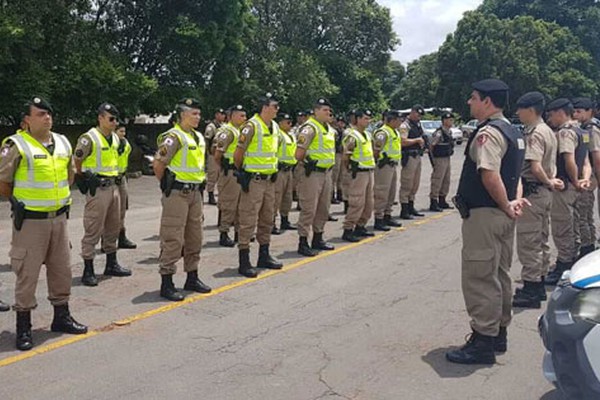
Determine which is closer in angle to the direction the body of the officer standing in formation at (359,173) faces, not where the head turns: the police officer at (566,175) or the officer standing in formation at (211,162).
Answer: the police officer

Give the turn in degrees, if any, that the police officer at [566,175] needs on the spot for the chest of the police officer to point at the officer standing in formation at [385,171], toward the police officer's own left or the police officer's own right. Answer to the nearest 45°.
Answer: approximately 45° to the police officer's own right

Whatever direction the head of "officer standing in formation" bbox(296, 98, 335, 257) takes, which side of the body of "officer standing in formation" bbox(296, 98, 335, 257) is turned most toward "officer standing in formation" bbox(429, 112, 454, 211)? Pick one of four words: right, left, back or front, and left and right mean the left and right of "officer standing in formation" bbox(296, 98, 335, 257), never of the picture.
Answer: left

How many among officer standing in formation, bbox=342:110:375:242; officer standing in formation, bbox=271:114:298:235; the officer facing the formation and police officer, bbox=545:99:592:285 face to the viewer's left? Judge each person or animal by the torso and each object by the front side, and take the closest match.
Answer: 2

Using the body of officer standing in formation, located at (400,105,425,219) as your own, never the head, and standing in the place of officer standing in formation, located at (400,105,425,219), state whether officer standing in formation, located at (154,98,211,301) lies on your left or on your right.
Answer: on your right

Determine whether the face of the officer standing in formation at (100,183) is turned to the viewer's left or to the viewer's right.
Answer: to the viewer's right

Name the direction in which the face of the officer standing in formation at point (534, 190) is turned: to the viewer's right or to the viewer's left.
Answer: to the viewer's left

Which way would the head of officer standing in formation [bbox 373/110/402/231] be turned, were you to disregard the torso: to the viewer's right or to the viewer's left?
to the viewer's right

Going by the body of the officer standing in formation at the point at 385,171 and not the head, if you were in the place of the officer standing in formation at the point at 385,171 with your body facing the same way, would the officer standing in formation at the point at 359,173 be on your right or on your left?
on your right

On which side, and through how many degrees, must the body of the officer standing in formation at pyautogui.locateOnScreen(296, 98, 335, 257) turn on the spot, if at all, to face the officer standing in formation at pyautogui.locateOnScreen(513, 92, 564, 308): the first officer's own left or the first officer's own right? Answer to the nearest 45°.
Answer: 0° — they already face them

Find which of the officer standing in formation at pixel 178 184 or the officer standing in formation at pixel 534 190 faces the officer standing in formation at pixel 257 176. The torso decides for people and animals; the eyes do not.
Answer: the officer standing in formation at pixel 534 190

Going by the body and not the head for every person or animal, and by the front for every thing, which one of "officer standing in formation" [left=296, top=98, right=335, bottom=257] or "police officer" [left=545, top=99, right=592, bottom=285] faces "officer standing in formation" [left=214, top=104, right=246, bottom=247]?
the police officer

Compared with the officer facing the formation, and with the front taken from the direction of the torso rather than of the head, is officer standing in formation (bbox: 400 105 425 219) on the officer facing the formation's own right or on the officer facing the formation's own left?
on the officer facing the formation's own right

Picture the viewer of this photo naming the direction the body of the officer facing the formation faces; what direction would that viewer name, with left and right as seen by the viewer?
facing to the left of the viewer

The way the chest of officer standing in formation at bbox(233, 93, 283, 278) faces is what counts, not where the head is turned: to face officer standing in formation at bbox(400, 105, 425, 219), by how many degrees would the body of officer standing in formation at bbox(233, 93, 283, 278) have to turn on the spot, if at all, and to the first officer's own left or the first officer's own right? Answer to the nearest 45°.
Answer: approximately 90° to the first officer's own left

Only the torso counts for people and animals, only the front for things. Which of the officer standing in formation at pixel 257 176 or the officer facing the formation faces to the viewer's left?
the officer facing the formation

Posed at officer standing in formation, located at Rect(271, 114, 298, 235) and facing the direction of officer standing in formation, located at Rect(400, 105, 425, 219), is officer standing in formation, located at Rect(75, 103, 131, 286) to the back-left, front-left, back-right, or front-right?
back-right
